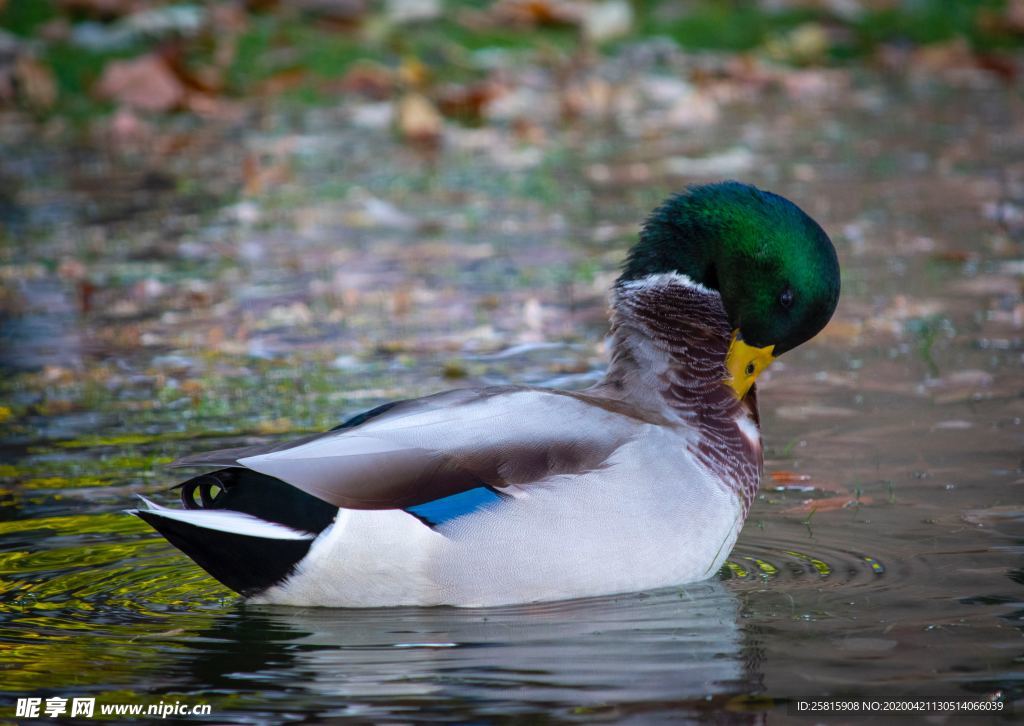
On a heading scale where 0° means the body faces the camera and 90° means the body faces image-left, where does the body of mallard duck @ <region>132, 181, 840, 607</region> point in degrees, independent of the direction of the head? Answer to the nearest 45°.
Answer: approximately 270°

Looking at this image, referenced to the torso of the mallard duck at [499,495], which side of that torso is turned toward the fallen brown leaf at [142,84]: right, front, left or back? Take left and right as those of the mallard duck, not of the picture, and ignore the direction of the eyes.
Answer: left

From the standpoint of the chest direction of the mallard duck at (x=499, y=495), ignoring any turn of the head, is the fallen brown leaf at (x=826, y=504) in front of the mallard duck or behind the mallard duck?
in front
